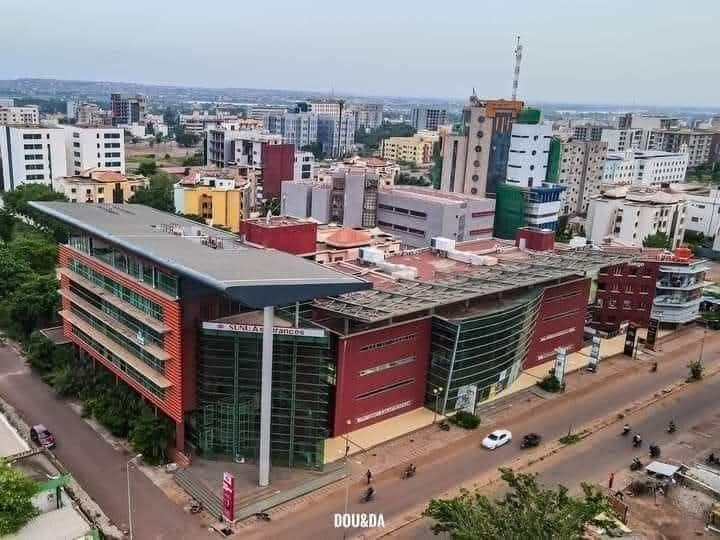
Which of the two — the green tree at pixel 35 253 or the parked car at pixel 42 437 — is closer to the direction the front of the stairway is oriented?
the parked car

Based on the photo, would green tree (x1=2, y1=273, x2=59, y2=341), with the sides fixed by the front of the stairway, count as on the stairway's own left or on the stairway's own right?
on the stairway's own right

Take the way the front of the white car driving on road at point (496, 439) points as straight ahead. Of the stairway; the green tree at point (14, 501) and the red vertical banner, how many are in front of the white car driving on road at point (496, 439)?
3

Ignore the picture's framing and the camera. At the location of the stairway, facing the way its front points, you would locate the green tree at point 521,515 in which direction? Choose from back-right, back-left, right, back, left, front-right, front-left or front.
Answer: left

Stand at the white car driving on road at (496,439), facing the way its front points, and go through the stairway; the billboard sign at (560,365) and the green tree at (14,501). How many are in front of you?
2

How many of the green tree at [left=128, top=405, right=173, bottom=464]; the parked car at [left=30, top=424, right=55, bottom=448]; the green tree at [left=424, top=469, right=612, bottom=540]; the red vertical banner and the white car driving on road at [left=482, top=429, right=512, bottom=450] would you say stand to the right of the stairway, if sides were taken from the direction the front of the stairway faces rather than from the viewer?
2

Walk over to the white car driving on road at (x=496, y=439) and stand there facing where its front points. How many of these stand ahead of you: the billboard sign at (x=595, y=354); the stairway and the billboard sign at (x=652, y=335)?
1

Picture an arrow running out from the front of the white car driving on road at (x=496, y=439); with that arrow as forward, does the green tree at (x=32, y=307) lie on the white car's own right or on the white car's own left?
on the white car's own right

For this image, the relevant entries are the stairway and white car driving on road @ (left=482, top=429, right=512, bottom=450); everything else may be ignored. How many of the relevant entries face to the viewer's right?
0

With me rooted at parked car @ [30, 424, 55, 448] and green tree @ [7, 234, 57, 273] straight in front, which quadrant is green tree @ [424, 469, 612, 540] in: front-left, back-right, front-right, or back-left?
back-right

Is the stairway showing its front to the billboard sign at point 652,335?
no

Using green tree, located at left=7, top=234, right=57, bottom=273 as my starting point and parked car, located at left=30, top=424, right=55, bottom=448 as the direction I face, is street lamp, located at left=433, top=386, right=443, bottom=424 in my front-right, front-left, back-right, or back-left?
front-left

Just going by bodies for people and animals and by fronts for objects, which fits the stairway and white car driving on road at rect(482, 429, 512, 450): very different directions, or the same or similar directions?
same or similar directions

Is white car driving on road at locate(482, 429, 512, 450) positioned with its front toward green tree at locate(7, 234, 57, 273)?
no

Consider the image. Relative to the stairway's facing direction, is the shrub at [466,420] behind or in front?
behind

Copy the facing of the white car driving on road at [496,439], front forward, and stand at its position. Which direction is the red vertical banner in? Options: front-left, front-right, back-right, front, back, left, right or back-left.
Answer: front

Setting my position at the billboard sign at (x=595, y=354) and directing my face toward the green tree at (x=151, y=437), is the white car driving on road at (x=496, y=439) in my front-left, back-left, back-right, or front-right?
front-left

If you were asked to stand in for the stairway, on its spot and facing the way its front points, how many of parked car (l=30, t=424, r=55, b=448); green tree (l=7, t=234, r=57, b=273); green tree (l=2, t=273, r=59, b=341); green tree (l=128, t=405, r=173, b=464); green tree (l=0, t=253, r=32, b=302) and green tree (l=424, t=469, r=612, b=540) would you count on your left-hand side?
1

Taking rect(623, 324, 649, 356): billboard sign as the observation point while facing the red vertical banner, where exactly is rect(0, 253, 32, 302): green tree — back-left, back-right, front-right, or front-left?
front-right
